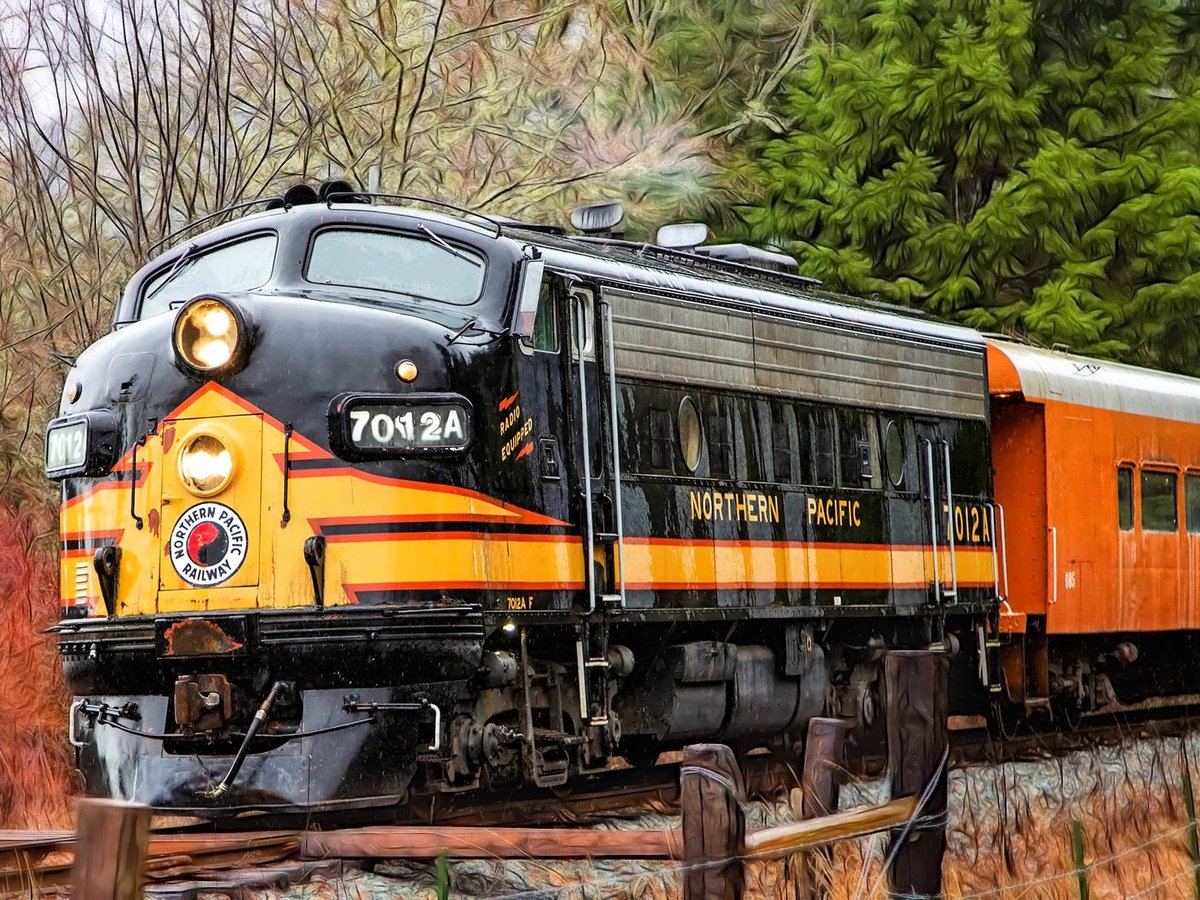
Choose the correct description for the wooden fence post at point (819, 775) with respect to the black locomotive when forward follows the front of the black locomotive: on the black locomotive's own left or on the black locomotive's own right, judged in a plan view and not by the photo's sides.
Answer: on the black locomotive's own left

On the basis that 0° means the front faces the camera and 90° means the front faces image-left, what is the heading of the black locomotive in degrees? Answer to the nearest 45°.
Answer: approximately 45°

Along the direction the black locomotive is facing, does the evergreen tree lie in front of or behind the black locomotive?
behind

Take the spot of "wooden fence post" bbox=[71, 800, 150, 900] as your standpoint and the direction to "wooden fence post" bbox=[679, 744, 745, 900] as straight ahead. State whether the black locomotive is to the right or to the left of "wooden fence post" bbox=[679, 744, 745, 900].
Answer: left

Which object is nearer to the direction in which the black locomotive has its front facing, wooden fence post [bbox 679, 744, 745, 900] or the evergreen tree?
the wooden fence post

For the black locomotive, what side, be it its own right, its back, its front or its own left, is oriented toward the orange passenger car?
back

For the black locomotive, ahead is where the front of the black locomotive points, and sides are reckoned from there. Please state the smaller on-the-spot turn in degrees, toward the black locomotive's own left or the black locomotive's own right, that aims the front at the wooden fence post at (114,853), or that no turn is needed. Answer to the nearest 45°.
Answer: approximately 45° to the black locomotive's own left

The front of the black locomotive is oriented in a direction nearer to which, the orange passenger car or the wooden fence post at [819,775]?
the wooden fence post

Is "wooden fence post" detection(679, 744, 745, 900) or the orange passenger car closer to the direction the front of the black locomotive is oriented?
the wooden fence post

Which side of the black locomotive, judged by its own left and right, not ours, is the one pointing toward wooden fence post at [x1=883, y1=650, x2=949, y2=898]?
left
